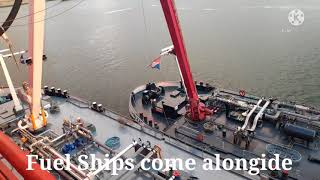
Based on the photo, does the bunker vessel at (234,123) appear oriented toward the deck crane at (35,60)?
no
